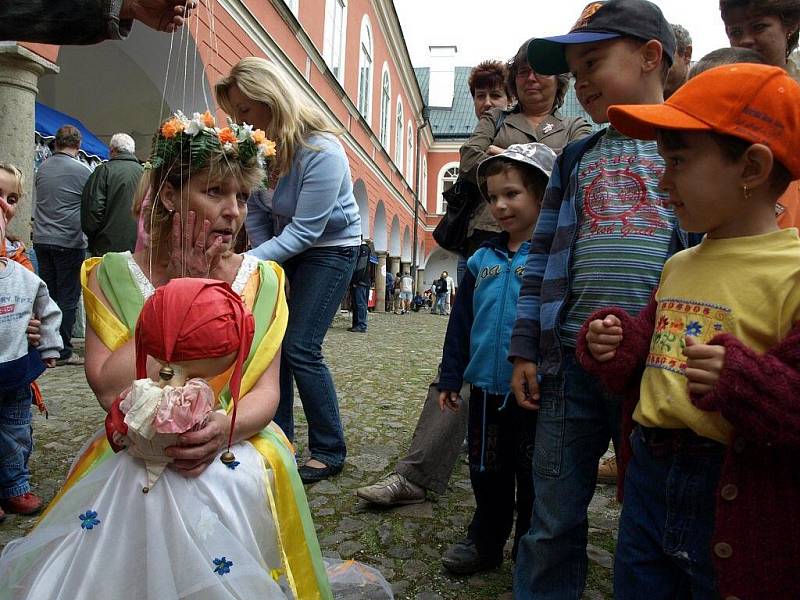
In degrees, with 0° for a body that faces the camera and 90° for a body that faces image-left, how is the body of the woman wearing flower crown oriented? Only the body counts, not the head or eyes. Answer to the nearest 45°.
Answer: approximately 0°

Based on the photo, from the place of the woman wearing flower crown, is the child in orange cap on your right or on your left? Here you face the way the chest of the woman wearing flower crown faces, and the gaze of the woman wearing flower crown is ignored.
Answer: on your left

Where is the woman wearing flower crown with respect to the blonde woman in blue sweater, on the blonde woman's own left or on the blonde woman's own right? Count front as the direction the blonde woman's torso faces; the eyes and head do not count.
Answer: on the blonde woman's own left

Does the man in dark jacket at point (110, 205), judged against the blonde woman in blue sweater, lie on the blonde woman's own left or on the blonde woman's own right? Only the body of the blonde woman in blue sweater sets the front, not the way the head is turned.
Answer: on the blonde woman's own right

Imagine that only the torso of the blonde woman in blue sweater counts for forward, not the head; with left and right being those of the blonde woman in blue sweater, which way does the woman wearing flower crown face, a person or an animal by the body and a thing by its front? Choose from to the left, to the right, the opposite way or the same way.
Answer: to the left

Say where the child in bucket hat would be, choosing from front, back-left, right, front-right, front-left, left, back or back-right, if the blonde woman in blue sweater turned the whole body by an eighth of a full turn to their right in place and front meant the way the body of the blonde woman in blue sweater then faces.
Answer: back

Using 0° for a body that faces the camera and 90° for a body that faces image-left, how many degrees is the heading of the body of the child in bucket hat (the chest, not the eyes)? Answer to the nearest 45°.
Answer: approximately 45°

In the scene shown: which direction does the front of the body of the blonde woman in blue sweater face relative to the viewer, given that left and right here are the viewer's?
facing to the left of the viewer

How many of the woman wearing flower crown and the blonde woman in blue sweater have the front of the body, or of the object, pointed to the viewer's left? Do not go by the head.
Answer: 1

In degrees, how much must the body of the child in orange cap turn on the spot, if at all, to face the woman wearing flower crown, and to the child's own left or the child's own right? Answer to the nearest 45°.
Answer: approximately 45° to the child's own right

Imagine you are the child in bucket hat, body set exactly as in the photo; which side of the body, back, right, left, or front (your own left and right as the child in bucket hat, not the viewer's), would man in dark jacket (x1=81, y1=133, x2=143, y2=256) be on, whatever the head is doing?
right

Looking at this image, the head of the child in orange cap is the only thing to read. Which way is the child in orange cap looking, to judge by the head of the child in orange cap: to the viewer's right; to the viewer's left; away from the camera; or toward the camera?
to the viewer's left
